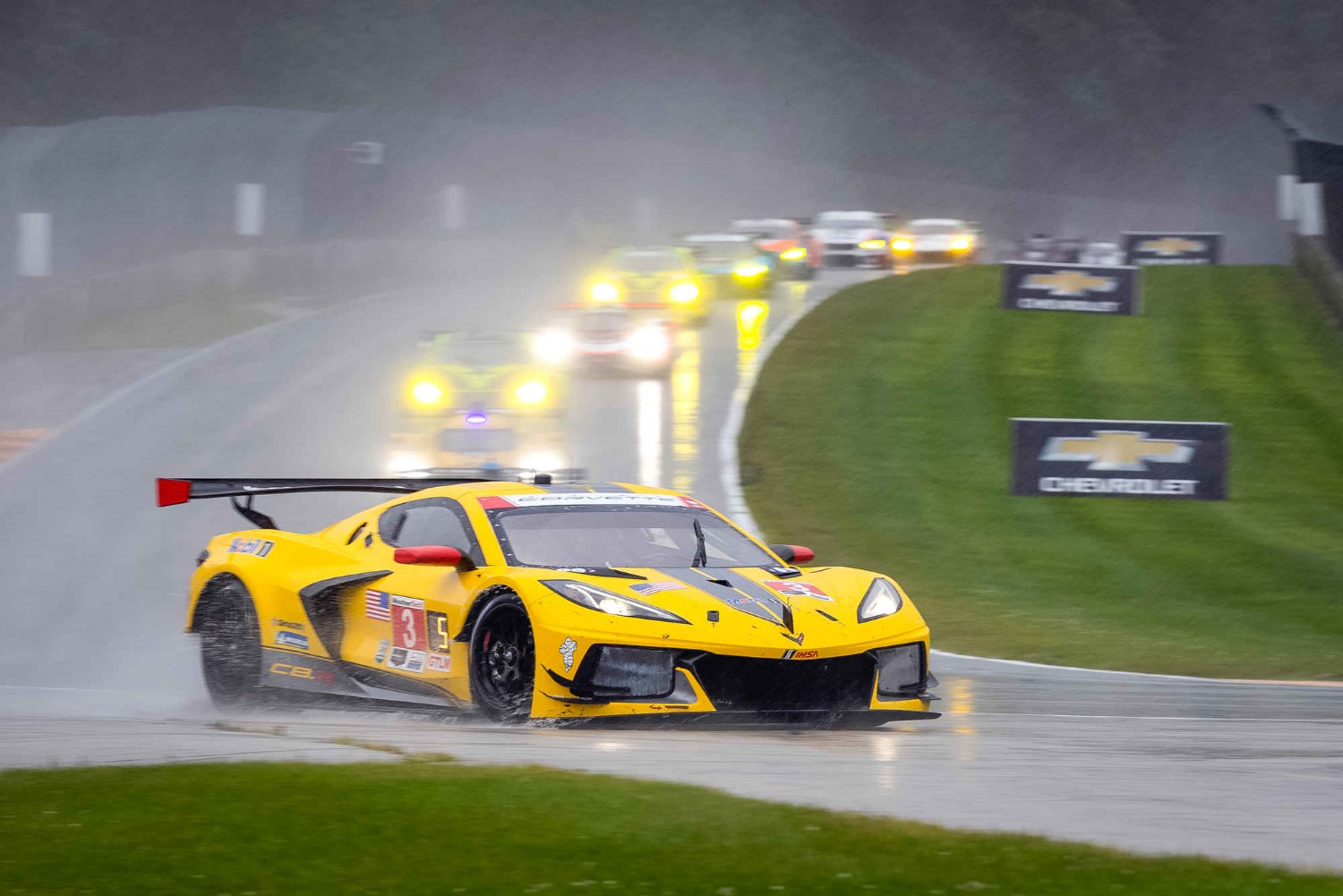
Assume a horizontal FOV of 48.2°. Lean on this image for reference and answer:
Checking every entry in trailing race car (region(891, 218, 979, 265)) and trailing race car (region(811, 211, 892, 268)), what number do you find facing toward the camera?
2

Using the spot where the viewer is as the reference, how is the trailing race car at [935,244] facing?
facing the viewer

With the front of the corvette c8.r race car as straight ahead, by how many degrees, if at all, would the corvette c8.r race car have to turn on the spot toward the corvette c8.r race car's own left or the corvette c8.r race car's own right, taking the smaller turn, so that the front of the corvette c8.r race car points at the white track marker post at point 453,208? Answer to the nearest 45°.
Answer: approximately 135° to the corvette c8.r race car's own left

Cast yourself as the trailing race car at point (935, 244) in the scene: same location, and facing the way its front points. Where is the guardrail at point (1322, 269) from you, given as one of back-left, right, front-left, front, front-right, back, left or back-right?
front-left

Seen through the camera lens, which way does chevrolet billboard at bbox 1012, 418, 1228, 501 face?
facing the viewer

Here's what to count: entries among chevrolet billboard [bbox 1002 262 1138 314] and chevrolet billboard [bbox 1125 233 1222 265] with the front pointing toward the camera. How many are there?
2

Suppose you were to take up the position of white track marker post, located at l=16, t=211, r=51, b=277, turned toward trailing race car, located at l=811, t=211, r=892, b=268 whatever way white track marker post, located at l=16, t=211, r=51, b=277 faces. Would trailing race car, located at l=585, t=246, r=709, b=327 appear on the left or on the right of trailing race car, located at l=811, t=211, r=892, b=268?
right

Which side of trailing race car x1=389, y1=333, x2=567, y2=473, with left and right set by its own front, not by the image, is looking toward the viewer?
front

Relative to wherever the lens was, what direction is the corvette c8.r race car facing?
facing the viewer and to the right of the viewer

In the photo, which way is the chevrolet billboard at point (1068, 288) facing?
toward the camera

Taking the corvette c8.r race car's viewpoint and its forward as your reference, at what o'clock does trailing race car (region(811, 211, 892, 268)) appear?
The trailing race car is roughly at 8 o'clock from the corvette c8.r race car.

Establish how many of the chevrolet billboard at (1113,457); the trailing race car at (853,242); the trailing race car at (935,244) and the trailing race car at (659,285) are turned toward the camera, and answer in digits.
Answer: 4

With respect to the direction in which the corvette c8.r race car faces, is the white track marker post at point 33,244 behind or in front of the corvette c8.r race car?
behind

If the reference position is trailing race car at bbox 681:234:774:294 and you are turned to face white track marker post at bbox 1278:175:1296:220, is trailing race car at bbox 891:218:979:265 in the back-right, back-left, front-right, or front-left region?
front-left
